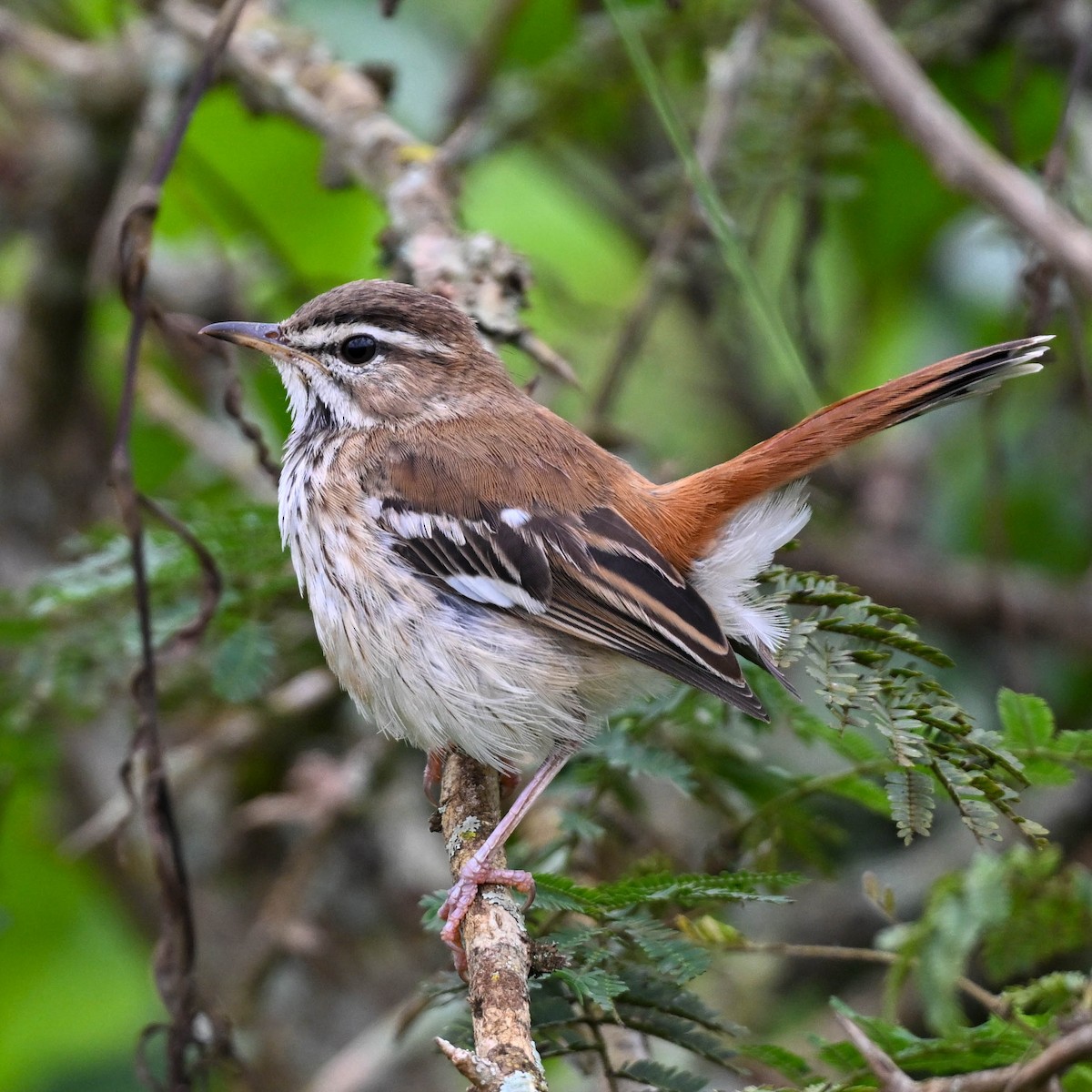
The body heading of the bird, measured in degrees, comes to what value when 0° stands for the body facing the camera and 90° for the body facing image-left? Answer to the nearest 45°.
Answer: approximately 90°

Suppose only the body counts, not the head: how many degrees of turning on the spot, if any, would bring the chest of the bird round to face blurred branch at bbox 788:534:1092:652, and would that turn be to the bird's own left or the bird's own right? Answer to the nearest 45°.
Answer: approximately 135° to the bird's own right

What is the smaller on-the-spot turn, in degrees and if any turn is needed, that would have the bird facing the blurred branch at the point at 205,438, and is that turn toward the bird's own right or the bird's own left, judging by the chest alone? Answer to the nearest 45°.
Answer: approximately 45° to the bird's own right

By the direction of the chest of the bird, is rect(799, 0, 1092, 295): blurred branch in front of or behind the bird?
behind
